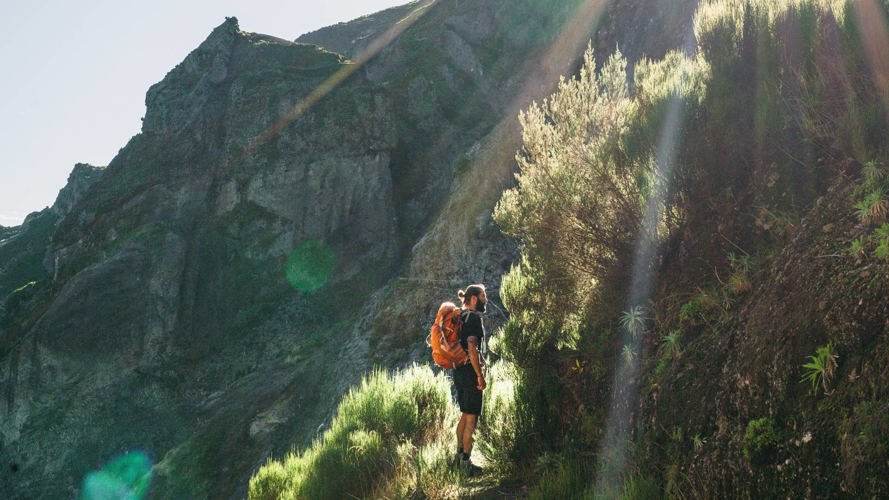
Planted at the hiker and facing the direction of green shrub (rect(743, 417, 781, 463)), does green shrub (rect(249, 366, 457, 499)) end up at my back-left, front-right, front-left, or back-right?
back-right

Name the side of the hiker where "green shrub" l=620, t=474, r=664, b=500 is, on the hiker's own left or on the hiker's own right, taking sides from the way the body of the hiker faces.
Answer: on the hiker's own right

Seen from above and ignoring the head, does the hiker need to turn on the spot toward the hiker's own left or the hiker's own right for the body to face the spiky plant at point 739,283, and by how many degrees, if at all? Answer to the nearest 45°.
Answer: approximately 45° to the hiker's own right

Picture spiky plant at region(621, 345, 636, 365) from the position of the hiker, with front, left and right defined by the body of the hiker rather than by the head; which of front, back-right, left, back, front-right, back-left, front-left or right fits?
front-right

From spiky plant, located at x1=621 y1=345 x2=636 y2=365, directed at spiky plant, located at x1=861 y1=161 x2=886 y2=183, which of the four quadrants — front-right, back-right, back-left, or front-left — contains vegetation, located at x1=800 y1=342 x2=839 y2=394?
front-right

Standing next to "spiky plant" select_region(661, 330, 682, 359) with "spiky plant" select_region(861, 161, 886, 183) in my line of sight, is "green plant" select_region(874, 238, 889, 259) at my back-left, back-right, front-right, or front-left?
front-right

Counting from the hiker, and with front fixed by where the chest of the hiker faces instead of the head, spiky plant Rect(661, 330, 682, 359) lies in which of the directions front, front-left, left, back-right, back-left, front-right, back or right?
front-right

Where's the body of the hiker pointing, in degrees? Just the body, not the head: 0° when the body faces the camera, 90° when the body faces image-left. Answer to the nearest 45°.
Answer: approximately 270°
